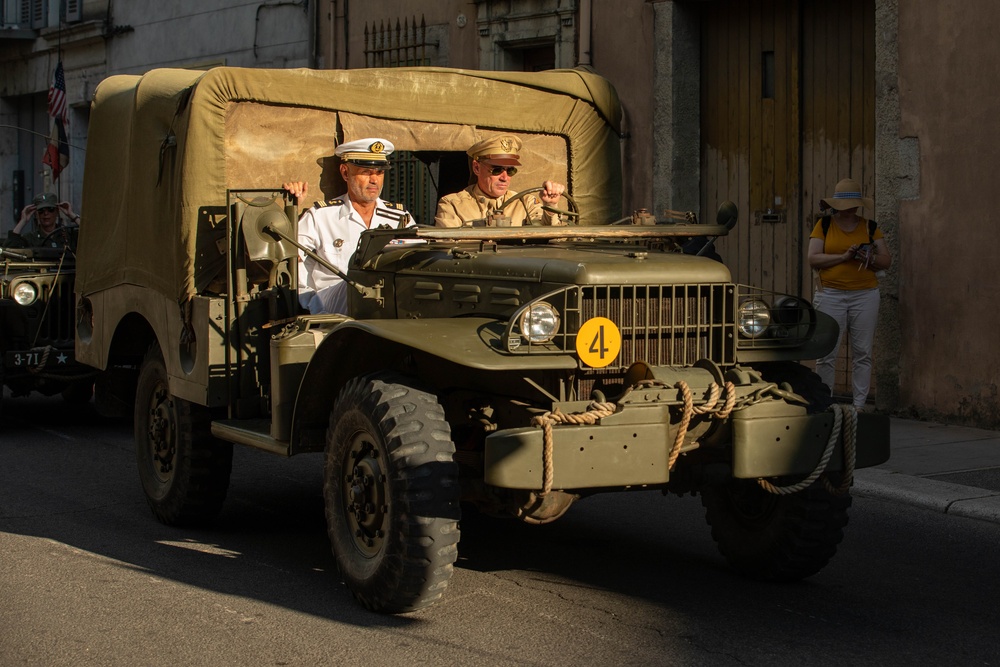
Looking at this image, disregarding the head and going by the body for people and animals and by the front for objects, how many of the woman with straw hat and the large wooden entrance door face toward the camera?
2

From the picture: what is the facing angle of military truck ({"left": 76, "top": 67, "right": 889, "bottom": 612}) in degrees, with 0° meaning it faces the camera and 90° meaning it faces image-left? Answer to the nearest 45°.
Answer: approximately 315°

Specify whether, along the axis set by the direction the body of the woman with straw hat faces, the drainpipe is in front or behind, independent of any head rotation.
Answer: behind

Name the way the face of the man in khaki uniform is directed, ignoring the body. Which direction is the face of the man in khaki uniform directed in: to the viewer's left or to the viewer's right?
to the viewer's right

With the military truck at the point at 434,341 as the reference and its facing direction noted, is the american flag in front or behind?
behind

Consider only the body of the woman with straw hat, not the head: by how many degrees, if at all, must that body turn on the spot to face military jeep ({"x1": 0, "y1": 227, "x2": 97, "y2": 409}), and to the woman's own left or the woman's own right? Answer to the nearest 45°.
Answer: approximately 90° to the woman's own right

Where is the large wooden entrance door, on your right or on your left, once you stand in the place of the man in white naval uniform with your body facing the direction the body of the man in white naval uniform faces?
on your left

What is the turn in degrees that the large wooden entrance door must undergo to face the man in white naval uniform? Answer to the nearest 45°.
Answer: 0° — it already faces them

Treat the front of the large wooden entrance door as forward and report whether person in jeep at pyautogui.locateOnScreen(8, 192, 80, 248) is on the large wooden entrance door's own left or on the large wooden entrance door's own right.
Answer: on the large wooden entrance door's own right

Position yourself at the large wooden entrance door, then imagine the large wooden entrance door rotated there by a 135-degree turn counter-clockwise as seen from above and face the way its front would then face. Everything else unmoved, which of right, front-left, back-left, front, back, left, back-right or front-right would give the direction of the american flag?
left

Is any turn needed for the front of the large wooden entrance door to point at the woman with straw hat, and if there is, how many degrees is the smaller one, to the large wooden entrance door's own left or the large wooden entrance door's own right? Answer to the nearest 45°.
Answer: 0° — it already faces them

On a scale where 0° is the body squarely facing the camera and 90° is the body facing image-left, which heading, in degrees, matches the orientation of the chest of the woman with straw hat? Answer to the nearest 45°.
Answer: approximately 0°

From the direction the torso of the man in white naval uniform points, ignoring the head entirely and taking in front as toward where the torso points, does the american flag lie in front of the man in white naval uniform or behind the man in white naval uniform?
behind

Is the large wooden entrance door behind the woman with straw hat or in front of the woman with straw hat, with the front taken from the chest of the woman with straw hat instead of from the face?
behind

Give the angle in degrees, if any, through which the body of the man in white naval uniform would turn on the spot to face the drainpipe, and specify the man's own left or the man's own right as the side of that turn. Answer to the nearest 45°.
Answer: approximately 135° to the man's own left
